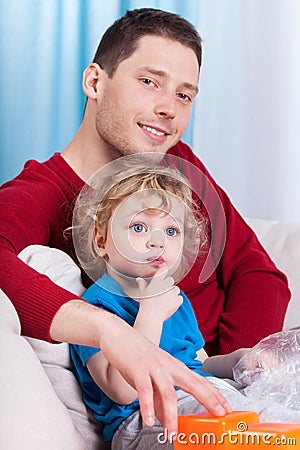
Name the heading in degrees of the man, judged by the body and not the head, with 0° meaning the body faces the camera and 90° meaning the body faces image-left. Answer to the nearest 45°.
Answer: approximately 315°

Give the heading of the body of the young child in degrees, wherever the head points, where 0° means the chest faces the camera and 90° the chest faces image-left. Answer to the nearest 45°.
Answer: approximately 315°

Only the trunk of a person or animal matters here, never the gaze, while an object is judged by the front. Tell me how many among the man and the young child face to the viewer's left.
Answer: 0
